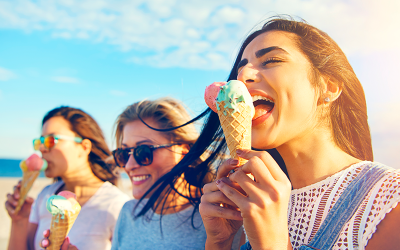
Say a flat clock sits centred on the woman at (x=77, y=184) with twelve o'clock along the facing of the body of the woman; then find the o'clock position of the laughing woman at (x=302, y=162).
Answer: The laughing woman is roughly at 10 o'clock from the woman.

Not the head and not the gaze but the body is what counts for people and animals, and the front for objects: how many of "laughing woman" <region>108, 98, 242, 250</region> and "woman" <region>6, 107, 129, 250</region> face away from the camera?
0

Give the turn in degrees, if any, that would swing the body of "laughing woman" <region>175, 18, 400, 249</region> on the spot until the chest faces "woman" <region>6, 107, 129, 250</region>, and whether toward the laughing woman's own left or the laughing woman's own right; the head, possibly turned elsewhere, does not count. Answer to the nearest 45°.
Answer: approximately 90° to the laughing woman's own right

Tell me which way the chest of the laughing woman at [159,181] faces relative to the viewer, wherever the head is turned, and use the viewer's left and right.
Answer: facing the viewer and to the left of the viewer

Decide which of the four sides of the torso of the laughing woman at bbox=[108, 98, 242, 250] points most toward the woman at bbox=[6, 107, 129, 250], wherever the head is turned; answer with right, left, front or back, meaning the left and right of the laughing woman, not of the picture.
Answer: right

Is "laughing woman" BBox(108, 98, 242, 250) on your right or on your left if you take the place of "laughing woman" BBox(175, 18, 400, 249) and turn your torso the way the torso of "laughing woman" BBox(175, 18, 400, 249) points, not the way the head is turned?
on your right

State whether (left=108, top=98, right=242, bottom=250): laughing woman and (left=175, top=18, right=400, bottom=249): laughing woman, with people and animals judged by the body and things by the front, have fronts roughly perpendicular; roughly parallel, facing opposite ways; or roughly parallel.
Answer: roughly parallel

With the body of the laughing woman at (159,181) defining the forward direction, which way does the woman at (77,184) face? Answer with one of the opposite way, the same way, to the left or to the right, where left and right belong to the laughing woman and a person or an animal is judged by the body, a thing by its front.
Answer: the same way

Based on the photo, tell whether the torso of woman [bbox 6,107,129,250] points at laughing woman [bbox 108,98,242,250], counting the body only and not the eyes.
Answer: no

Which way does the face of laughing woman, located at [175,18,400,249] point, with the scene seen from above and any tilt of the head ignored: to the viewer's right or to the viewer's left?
to the viewer's left
